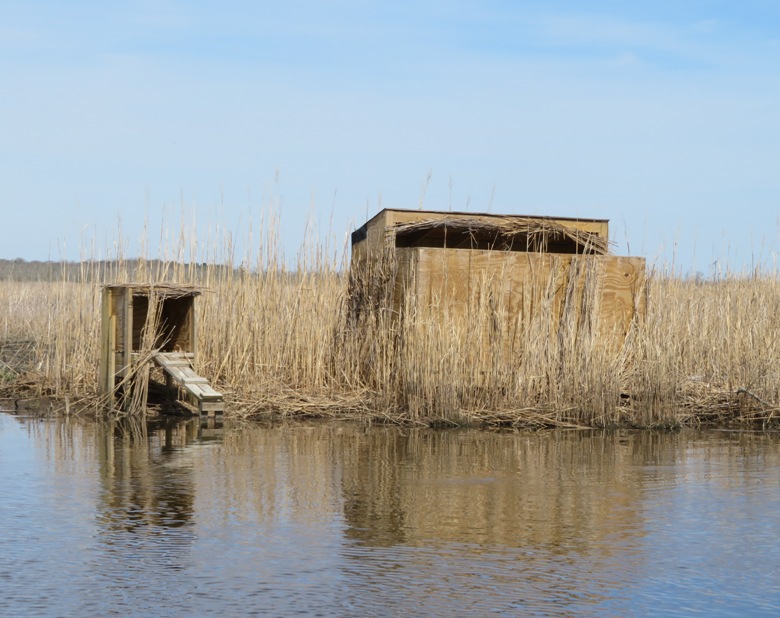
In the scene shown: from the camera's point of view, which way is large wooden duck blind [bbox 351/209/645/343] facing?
toward the camera

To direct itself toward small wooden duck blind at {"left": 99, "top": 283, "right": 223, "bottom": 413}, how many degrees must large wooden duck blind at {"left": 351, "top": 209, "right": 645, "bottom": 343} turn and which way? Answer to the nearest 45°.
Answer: approximately 90° to its right

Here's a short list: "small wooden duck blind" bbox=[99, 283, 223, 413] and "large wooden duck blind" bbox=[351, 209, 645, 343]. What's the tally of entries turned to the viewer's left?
0

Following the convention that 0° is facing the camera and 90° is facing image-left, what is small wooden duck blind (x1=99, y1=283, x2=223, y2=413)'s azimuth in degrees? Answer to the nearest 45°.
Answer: approximately 315°

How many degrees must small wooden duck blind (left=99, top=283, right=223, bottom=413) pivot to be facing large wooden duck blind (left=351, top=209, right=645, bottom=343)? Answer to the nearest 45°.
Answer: approximately 45° to its left
